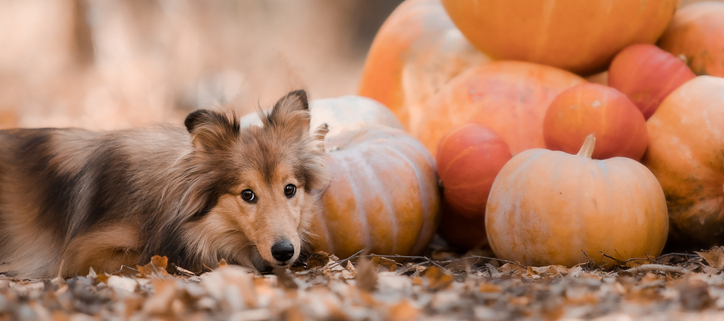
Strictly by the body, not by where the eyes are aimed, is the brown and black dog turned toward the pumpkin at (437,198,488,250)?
yes

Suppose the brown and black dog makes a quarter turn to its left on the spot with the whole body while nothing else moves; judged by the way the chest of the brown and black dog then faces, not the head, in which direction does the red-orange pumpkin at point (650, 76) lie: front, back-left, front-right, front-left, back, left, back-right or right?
right

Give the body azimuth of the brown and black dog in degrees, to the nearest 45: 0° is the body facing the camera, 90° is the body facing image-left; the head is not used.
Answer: approximately 270°

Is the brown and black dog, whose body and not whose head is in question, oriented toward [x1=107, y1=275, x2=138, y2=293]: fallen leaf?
no

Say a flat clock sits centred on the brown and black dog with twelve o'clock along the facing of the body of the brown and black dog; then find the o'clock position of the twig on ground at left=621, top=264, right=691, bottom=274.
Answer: The twig on ground is roughly at 1 o'clock from the brown and black dog.

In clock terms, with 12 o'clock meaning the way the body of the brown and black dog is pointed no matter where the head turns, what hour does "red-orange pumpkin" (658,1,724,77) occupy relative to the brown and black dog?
The red-orange pumpkin is roughly at 12 o'clock from the brown and black dog.

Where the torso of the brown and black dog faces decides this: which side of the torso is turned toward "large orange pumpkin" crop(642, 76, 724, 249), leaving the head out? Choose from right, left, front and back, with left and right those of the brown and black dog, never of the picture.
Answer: front

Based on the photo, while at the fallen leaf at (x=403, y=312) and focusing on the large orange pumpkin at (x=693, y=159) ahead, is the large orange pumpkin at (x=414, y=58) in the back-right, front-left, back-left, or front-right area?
front-left

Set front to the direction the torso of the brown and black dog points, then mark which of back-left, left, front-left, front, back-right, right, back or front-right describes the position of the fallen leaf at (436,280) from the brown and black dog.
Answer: front-right

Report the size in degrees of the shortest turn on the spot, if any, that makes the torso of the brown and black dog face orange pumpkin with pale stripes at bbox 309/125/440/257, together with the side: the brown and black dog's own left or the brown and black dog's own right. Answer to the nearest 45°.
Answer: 0° — it already faces it

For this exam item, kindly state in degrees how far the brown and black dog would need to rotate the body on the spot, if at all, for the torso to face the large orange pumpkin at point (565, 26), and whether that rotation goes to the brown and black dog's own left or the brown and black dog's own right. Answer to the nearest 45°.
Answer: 0° — it already faces it

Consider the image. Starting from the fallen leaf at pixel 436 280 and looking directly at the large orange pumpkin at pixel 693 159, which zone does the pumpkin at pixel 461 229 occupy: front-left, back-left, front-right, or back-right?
front-left

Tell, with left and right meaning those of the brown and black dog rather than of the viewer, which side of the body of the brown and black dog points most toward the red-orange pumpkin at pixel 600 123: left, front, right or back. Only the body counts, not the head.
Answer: front

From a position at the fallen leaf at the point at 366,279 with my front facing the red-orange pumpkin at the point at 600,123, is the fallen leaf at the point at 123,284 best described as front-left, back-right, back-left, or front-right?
back-left

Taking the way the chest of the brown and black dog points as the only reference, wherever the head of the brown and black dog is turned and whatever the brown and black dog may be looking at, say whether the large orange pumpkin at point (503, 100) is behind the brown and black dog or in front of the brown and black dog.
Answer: in front
